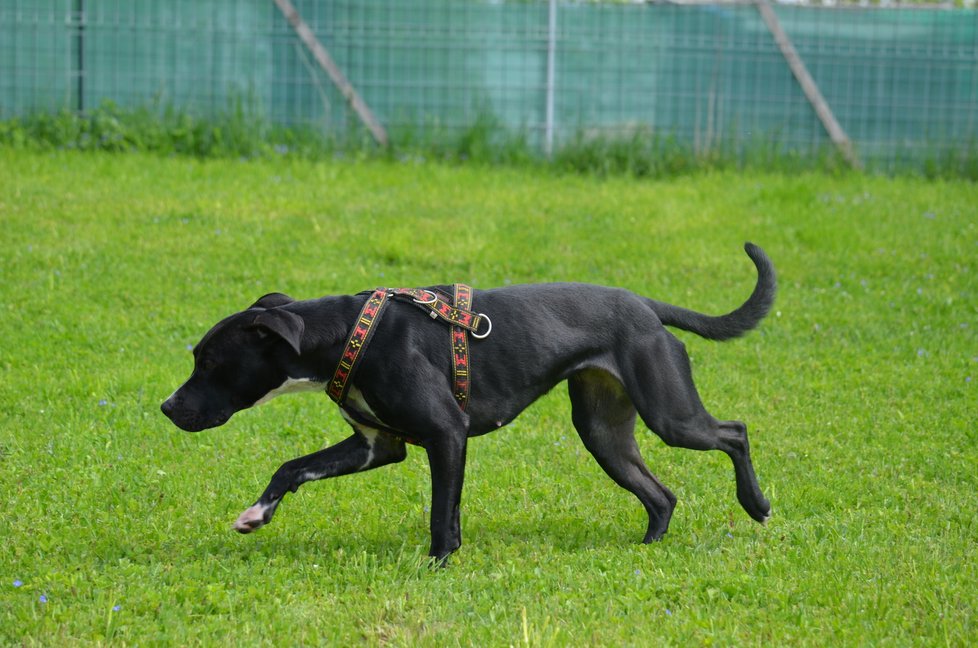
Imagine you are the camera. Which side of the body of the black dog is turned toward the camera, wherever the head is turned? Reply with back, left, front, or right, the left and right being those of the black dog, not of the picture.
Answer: left

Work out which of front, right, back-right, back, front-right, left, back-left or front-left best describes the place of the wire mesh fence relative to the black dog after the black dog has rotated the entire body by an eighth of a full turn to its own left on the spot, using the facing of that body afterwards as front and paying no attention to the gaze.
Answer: back-right

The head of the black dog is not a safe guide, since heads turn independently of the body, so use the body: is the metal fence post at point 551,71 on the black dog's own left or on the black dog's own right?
on the black dog's own right
